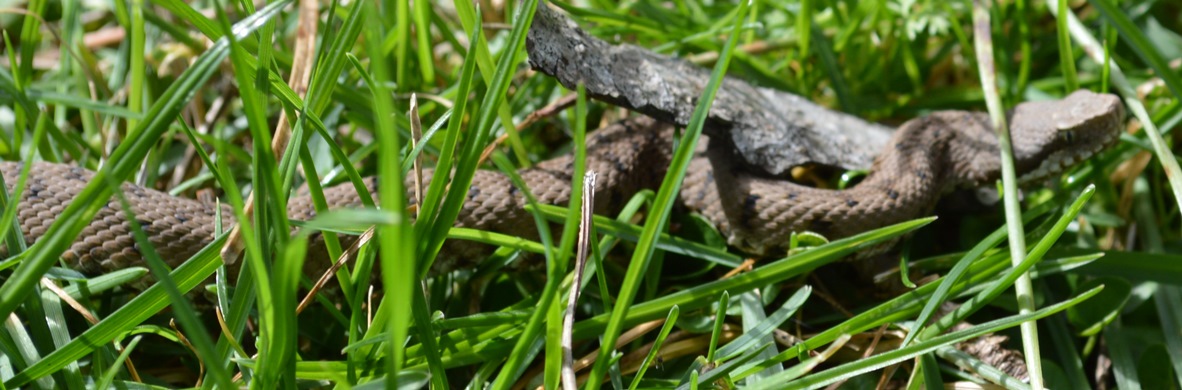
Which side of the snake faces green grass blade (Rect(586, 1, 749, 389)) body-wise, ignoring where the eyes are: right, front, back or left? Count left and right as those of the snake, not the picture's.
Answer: right

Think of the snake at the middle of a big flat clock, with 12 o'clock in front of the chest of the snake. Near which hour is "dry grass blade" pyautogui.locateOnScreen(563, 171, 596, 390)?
The dry grass blade is roughly at 4 o'clock from the snake.

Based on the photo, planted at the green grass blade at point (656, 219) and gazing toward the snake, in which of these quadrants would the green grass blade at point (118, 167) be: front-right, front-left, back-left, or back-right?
back-left

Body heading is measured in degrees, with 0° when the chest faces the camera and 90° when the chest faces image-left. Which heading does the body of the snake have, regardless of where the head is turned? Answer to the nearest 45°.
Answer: approximately 270°
